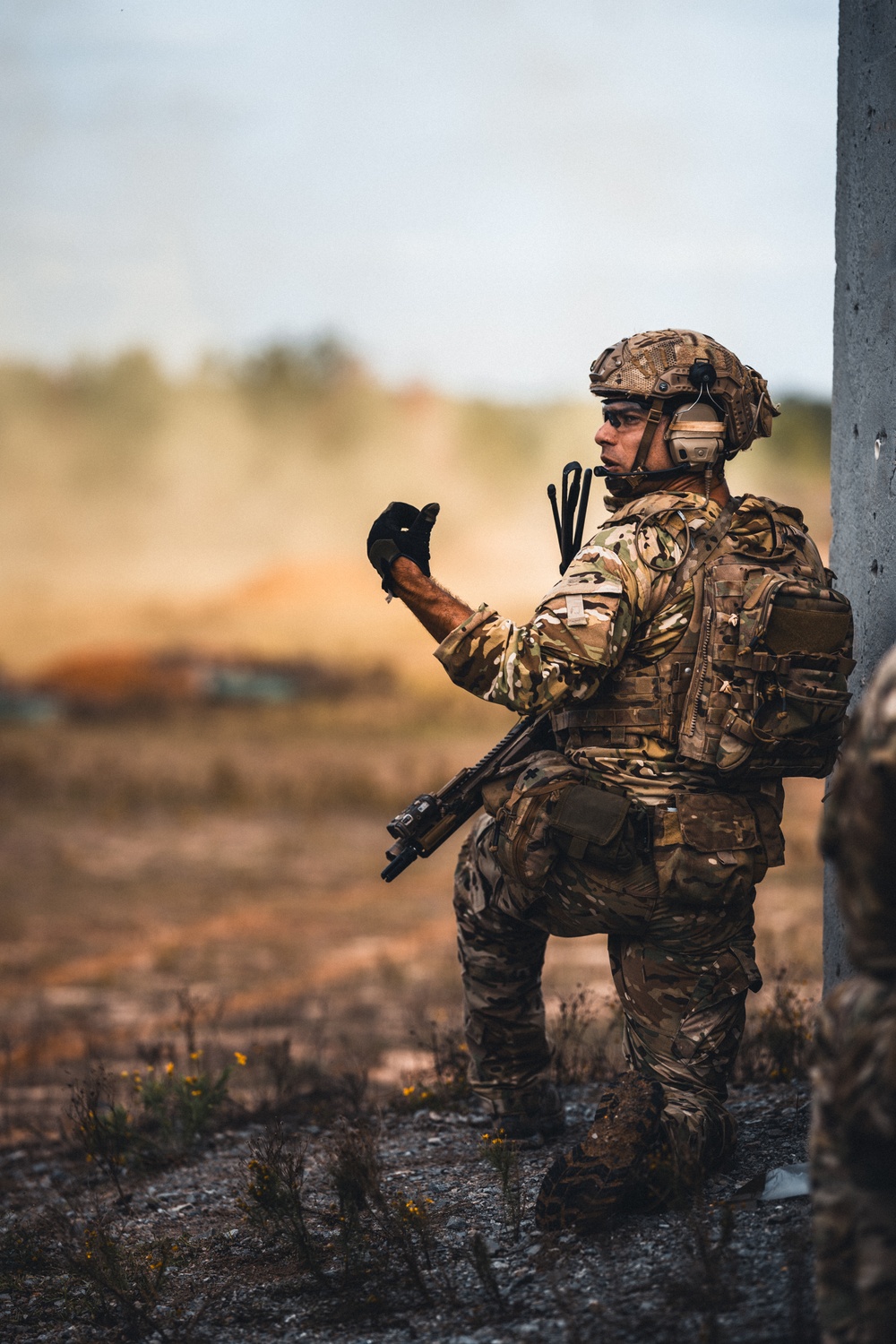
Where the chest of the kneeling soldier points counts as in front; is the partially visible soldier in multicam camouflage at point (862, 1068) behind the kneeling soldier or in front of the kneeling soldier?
behind

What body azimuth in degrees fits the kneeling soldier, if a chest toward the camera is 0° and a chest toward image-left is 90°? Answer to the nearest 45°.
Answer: approximately 135°
